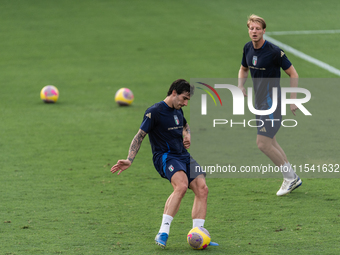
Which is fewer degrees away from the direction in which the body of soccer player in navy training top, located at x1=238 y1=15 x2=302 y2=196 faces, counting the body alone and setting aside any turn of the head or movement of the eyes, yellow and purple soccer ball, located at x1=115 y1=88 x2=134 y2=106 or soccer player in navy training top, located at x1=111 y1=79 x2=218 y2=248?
the soccer player in navy training top

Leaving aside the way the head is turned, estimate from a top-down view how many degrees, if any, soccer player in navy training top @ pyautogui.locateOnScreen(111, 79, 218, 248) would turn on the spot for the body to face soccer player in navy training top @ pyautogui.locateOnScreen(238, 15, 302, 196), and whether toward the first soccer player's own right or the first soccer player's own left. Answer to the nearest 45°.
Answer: approximately 90° to the first soccer player's own left

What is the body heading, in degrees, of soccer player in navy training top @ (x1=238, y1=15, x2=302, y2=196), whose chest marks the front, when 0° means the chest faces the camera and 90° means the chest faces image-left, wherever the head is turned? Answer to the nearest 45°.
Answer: approximately 45°

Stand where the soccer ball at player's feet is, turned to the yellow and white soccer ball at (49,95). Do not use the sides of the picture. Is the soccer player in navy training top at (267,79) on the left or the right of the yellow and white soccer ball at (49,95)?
right

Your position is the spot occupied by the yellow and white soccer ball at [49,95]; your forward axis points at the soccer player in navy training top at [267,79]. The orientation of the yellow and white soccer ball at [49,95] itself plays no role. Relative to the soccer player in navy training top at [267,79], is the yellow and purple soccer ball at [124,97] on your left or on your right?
left

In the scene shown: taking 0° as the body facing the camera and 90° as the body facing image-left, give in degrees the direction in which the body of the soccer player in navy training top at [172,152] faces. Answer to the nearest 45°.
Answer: approximately 315°

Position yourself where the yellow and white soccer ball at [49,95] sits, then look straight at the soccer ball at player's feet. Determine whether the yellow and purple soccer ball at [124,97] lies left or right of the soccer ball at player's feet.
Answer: left
